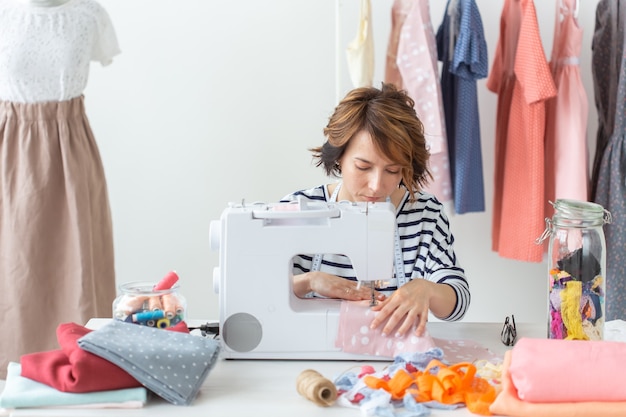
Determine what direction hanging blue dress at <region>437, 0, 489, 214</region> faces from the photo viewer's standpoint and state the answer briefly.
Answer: facing the viewer and to the left of the viewer

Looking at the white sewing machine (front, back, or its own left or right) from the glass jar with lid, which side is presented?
right

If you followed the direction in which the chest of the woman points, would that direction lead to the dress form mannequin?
no

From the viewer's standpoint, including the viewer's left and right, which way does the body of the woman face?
facing the viewer

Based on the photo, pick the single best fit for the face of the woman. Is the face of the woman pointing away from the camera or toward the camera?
toward the camera

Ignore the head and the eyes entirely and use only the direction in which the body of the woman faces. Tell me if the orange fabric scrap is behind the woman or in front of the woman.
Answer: in front

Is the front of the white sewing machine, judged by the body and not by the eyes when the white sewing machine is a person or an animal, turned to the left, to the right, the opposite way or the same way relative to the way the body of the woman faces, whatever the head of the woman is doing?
the opposite way

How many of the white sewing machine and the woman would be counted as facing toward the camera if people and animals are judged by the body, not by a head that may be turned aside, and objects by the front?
1

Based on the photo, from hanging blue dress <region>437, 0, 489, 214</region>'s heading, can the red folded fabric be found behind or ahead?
ahead

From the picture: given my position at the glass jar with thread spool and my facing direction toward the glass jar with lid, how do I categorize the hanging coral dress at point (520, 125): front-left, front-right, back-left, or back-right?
front-left

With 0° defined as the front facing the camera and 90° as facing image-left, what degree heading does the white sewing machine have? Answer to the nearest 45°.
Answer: approximately 180°

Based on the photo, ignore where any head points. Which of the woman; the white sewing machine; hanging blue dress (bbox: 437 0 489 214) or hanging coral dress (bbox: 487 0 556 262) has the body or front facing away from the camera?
the white sewing machine

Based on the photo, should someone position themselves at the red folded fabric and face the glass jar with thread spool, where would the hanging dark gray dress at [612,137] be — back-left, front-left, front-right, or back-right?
front-right

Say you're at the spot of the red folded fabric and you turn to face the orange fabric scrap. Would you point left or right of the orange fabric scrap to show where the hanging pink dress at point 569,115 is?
left

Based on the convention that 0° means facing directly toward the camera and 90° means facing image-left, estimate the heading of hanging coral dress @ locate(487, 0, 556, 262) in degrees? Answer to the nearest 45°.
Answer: approximately 45°

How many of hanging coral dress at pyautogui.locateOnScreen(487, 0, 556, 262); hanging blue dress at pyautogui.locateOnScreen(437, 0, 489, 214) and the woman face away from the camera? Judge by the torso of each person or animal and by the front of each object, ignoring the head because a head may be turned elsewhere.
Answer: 0
